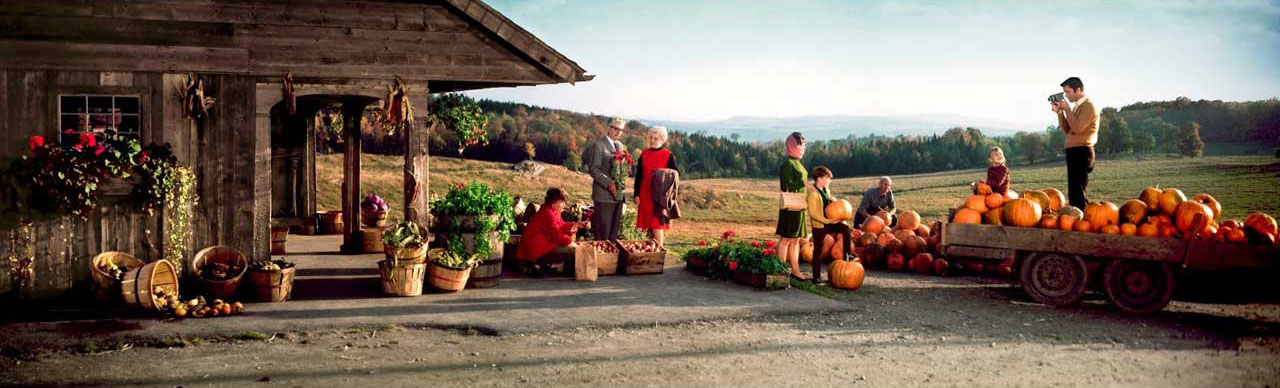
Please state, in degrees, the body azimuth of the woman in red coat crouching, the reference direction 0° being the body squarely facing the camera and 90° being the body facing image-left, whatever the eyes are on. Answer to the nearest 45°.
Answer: approximately 270°

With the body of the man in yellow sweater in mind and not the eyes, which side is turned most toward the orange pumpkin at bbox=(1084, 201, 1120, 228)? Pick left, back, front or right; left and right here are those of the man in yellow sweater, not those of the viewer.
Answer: left

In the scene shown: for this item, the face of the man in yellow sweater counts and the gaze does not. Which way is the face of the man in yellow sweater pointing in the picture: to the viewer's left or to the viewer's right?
to the viewer's left

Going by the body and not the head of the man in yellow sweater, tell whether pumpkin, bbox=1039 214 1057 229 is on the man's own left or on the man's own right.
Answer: on the man's own left

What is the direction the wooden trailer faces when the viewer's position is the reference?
facing to the right of the viewer

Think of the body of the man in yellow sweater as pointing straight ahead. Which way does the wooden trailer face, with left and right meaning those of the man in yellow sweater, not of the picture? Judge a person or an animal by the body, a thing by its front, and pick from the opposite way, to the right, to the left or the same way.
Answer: the opposite way

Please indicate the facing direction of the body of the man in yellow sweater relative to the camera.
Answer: to the viewer's left

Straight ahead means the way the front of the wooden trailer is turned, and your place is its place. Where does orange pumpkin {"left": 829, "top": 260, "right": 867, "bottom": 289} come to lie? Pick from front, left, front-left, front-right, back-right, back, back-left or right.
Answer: back

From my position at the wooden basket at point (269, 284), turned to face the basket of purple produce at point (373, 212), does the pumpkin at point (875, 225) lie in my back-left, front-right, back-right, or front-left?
front-right

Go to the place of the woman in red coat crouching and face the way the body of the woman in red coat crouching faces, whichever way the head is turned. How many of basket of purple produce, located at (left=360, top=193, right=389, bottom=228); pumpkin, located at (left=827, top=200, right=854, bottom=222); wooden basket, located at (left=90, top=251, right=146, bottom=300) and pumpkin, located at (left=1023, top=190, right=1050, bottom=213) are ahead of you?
2
